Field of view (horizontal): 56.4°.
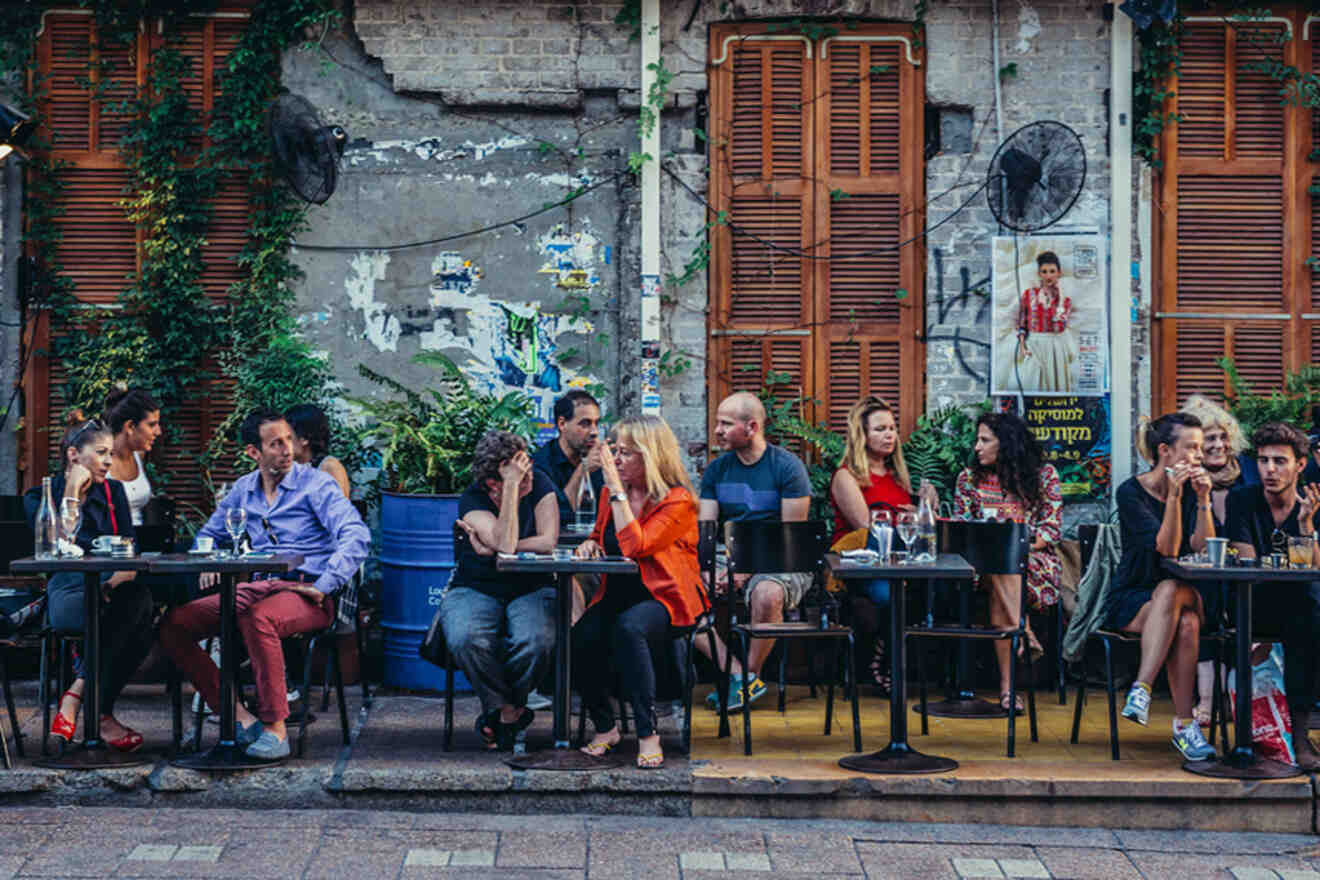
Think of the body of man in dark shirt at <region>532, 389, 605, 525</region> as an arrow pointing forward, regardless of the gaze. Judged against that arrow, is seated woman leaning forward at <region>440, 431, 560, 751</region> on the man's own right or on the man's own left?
on the man's own right

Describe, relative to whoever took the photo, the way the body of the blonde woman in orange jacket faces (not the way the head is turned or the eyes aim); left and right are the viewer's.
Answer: facing the viewer and to the left of the viewer

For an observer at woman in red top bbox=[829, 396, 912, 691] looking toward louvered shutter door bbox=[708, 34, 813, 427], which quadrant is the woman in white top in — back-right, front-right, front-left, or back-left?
front-left

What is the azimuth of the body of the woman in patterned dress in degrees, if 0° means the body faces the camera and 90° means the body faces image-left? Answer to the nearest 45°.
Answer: approximately 45°

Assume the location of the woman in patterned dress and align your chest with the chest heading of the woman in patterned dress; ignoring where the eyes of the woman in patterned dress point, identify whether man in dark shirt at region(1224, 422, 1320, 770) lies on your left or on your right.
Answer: on your left

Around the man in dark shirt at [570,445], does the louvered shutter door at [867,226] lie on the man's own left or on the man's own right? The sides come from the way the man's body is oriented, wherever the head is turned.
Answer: on the man's own left

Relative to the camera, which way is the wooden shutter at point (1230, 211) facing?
toward the camera

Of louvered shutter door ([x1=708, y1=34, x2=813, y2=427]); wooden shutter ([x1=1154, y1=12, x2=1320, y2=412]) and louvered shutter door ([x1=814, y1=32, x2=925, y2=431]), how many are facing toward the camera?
3

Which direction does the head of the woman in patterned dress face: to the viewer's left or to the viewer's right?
to the viewer's left

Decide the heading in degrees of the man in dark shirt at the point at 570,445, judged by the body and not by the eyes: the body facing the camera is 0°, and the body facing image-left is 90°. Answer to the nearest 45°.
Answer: approximately 315°

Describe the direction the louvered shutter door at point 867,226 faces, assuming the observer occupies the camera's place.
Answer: facing the viewer

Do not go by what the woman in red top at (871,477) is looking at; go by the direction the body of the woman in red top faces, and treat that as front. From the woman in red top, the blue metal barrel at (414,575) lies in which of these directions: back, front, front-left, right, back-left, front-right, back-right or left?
back-right

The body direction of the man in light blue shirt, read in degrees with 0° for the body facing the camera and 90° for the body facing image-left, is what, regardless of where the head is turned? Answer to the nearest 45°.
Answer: approximately 45°

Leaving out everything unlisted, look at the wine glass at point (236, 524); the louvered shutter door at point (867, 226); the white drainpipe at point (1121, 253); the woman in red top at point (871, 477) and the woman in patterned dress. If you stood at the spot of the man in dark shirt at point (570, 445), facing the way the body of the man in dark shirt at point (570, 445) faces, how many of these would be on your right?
1

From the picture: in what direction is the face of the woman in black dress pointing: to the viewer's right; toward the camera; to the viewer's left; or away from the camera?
to the viewer's right
